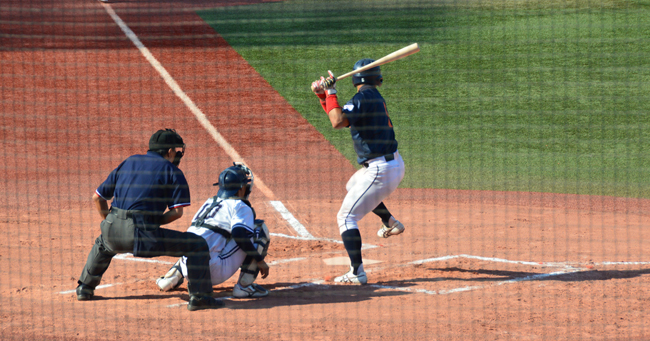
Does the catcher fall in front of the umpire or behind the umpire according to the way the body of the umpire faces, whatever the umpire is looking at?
in front

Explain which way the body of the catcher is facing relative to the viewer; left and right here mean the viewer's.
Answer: facing away from the viewer and to the right of the viewer

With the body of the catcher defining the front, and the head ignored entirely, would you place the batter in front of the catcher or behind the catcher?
in front

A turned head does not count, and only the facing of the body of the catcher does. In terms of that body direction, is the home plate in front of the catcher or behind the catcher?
in front

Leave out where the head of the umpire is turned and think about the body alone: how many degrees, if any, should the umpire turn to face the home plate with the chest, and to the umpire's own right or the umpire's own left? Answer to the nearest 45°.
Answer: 0° — they already face it

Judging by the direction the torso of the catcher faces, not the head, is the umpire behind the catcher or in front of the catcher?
behind

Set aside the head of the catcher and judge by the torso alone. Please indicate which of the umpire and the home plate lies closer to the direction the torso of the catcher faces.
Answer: the home plate

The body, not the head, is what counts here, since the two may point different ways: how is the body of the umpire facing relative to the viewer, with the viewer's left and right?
facing away from the viewer and to the right of the viewer

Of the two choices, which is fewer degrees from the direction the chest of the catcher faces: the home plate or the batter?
the home plate
